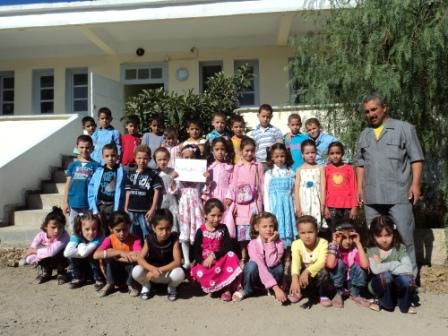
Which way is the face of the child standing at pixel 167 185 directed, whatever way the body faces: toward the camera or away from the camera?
toward the camera

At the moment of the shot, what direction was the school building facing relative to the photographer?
facing the viewer

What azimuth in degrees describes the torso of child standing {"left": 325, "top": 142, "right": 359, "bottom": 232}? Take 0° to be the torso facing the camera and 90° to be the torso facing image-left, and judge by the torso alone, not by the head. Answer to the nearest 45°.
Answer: approximately 0°

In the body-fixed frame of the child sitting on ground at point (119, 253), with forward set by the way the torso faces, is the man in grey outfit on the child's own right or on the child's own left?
on the child's own left

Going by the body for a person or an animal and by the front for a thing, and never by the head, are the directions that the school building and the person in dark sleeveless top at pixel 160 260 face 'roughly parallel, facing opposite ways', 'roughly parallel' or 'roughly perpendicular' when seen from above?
roughly parallel

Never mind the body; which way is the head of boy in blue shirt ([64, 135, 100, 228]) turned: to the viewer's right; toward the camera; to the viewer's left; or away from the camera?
toward the camera

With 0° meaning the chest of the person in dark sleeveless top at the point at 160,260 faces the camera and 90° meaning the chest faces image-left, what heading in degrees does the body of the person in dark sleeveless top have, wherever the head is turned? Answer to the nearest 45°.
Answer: approximately 0°

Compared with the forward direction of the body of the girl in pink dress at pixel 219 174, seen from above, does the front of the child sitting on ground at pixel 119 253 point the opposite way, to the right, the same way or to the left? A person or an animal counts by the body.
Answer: the same way

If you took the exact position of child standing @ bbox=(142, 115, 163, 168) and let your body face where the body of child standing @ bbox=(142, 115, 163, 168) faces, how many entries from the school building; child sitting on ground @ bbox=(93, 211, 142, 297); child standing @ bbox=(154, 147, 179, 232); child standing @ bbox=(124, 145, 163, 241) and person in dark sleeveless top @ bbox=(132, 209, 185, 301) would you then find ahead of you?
4

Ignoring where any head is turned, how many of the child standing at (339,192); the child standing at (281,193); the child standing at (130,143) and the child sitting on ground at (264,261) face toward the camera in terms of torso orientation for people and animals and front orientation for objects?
4

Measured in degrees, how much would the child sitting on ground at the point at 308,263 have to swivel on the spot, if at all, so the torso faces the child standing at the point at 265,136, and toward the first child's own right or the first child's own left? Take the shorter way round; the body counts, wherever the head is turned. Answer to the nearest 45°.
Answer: approximately 180°

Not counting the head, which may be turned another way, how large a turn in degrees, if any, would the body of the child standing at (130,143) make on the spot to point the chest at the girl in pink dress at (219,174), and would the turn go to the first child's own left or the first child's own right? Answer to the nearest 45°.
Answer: approximately 45° to the first child's own left

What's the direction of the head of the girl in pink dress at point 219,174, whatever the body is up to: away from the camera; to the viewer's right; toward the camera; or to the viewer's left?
toward the camera

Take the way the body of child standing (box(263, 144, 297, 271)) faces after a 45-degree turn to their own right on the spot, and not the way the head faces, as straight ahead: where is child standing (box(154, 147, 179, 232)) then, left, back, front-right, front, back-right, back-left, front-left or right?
front-right

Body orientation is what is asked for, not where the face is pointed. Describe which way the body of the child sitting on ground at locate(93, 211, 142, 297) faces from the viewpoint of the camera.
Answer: toward the camera

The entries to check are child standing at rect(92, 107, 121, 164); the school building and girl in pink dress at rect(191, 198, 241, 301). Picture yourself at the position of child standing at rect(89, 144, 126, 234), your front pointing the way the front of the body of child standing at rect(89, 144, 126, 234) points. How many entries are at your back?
2
